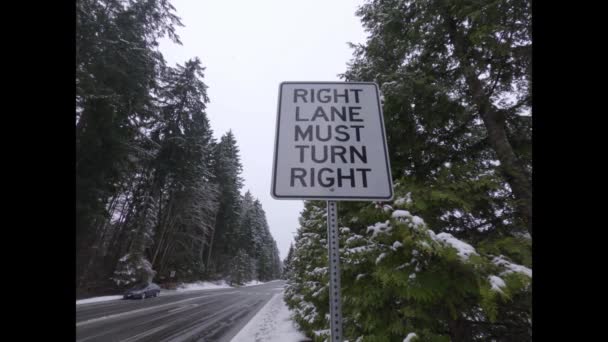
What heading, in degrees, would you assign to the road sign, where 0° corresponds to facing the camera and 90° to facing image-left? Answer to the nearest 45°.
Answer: approximately 0°

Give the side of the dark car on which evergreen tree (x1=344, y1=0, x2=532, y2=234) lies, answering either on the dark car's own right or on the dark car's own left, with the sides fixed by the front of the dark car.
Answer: on the dark car's own left

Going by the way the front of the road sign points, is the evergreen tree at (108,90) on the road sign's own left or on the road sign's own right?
on the road sign's own right

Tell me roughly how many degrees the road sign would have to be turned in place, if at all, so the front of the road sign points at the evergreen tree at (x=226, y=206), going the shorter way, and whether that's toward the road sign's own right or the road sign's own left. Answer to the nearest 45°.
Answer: approximately 135° to the road sign's own right

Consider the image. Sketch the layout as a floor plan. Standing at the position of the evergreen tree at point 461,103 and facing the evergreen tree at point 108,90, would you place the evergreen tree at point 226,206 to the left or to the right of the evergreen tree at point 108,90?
right

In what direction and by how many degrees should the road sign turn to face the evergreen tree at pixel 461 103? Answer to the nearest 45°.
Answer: approximately 135° to its left

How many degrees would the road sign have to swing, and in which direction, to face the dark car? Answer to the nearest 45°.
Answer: approximately 135° to its right

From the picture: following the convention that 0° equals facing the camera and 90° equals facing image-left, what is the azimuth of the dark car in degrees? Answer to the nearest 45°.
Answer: approximately 45°

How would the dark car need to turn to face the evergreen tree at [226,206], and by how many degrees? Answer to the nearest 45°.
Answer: approximately 180°

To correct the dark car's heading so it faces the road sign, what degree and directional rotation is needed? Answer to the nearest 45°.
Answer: approximately 45° to its left
